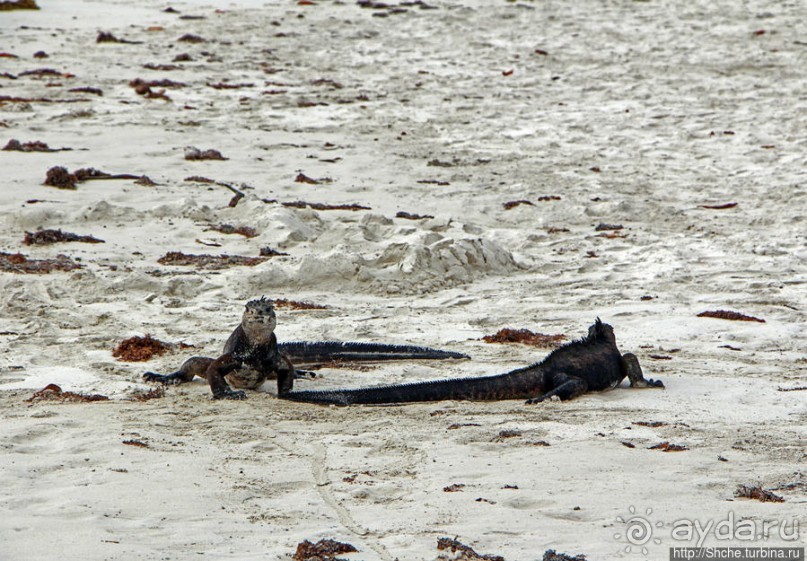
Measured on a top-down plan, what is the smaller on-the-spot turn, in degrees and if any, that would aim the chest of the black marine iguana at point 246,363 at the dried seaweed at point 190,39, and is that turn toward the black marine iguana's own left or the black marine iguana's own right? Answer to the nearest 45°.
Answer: approximately 180°

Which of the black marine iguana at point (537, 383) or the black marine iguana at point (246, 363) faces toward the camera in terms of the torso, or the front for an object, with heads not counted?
the black marine iguana at point (246, 363)

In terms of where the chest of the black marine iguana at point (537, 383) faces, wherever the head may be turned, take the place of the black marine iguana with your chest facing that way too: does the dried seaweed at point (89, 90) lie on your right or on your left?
on your left

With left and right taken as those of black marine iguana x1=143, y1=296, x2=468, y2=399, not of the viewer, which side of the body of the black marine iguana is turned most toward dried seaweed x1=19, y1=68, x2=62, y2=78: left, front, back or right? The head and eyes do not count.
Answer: back

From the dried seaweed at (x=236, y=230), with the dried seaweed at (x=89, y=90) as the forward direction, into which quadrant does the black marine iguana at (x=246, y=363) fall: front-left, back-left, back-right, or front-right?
back-left

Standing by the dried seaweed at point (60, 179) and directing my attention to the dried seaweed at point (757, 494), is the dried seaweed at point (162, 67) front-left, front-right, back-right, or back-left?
back-left

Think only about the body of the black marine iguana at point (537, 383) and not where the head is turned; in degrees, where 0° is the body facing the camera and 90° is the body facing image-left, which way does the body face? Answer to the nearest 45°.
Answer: approximately 225°

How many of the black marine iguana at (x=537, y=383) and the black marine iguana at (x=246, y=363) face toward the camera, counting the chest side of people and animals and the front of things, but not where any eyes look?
1

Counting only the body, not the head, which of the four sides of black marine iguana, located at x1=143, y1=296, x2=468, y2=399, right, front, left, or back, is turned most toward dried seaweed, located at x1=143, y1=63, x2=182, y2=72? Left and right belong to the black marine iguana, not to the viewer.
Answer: back

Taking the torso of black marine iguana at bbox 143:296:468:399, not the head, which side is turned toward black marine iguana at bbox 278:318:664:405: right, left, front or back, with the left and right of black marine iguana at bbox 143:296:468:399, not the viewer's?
left

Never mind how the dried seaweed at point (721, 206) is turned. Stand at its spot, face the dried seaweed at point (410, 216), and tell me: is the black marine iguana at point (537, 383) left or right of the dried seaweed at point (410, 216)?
left

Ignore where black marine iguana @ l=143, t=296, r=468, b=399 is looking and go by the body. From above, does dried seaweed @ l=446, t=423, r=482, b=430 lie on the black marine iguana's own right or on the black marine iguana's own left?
on the black marine iguana's own left

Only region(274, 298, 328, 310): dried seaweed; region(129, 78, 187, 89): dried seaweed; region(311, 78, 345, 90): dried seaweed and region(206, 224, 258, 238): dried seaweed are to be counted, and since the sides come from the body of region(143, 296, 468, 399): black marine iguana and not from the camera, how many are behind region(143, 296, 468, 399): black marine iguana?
4

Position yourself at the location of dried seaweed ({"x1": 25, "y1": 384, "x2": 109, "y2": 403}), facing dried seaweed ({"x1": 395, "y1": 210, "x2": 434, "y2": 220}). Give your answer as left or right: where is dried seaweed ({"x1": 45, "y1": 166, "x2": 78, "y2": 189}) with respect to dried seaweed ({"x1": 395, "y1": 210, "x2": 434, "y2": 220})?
left

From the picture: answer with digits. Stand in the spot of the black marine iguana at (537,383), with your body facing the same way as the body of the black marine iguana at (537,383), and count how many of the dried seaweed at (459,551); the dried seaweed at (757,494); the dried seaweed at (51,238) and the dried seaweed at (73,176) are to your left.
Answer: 2

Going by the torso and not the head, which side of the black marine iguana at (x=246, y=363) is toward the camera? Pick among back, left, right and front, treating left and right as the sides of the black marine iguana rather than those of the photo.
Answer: front

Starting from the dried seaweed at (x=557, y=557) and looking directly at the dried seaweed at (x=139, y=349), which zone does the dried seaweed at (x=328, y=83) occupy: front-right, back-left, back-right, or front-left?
front-right

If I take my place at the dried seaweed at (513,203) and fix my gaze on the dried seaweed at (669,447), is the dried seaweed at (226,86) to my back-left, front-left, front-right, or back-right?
back-right
